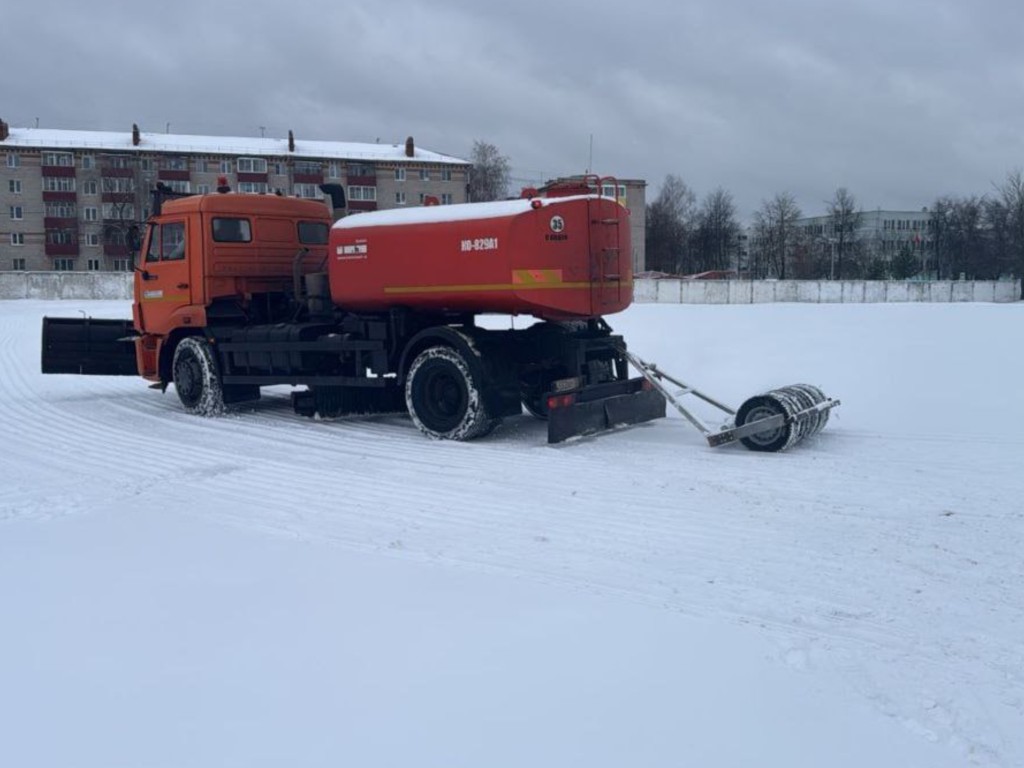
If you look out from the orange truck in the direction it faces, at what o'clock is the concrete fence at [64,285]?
The concrete fence is roughly at 1 o'clock from the orange truck.

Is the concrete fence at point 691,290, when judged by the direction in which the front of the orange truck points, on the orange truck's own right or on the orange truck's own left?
on the orange truck's own right

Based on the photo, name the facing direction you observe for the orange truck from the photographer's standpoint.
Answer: facing away from the viewer and to the left of the viewer
